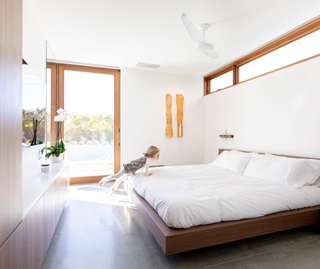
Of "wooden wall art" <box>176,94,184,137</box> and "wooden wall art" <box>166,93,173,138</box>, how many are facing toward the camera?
2

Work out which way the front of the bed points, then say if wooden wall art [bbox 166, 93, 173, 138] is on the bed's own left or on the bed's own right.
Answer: on the bed's own right

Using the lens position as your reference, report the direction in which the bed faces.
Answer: facing the viewer and to the left of the viewer

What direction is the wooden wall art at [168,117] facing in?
toward the camera

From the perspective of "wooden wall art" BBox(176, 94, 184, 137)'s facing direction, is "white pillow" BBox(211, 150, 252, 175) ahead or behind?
ahead

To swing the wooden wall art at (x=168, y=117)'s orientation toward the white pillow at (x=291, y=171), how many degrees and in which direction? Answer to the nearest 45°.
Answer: approximately 45° to its left

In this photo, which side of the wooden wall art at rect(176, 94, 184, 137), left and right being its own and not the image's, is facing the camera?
front
